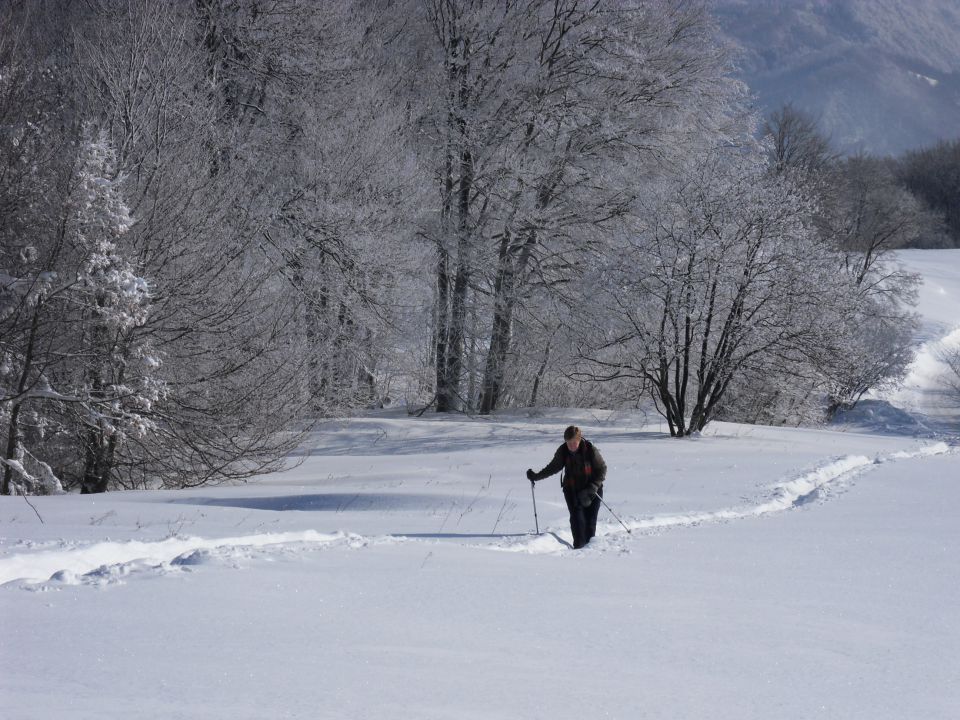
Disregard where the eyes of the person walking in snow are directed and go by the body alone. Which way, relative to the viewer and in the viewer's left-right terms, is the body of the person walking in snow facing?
facing the viewer and to the left of the viewer

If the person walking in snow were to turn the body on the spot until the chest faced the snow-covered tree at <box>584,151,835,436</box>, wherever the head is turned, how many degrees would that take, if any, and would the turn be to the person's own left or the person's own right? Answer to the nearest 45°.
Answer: approximately 135° to the person's own right

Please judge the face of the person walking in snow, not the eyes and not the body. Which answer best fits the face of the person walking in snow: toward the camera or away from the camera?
toward the camera
